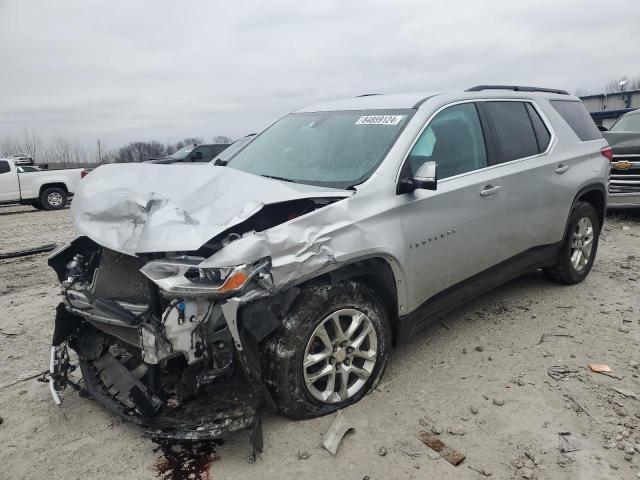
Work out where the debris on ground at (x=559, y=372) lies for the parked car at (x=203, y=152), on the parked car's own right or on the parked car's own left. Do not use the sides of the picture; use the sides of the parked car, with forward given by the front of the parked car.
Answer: on the parked car's own left

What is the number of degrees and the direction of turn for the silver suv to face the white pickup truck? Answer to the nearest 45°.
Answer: approximately 90° to its right

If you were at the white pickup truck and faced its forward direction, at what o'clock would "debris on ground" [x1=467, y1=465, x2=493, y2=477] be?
The debris on ground is roughly at 9 o'clock from the white pickup truck.

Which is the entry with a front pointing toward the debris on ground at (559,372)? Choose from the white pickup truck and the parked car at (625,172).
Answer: the parked car

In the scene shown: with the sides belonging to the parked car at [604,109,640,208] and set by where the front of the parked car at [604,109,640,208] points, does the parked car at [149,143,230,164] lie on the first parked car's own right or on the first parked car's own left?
on the first parked car's own right

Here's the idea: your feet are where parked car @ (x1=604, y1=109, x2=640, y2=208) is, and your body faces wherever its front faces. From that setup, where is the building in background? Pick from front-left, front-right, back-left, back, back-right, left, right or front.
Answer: back

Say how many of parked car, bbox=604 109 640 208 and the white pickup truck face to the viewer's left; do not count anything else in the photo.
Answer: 1

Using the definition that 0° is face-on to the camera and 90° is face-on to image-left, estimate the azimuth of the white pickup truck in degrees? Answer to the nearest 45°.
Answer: approximately 90°

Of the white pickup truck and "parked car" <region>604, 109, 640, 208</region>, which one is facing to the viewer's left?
the white pickup truck

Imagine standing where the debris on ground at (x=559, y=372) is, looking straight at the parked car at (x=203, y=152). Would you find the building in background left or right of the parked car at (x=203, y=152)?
right

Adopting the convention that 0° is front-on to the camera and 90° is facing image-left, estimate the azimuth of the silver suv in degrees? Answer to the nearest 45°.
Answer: approximately 45°

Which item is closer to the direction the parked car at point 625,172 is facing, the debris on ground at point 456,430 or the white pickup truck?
the debris on ground
